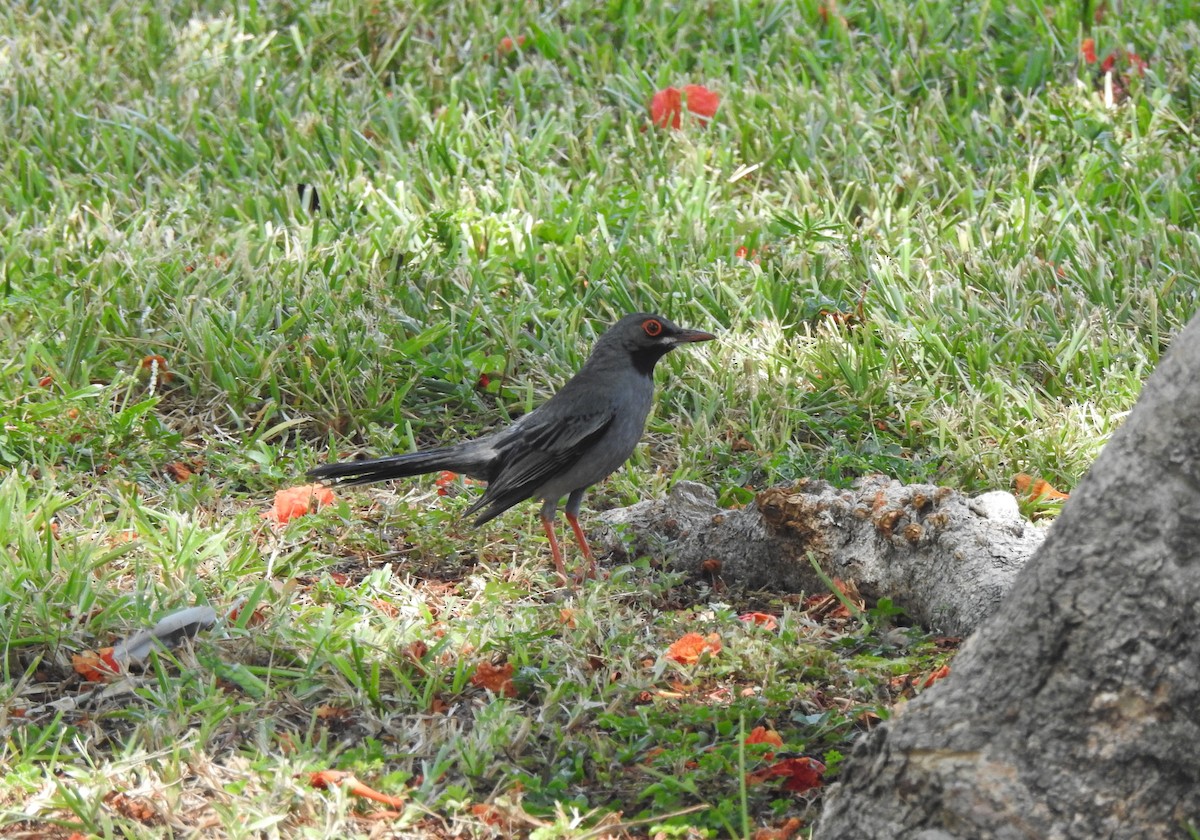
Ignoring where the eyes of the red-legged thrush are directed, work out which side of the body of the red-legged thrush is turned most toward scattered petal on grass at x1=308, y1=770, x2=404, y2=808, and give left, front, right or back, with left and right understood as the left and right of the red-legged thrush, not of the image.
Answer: right

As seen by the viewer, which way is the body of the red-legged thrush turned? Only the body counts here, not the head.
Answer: to the viewer's right

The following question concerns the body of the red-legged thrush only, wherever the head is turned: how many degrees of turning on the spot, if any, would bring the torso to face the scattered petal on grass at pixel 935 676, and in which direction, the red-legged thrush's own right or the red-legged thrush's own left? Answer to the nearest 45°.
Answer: approximately 45° to the red-legged thrush's own right

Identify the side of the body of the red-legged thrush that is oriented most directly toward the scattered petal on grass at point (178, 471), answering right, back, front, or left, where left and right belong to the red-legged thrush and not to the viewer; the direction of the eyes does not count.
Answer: back

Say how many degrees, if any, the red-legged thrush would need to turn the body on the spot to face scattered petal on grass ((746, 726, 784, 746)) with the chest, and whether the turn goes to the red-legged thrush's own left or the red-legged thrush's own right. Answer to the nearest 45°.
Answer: approximately 90° to the red-legged thrush's own right

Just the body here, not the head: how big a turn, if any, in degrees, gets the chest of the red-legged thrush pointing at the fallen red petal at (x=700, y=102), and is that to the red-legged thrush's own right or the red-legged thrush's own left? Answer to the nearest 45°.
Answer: approximately 90° to the red-legged thrush's own left

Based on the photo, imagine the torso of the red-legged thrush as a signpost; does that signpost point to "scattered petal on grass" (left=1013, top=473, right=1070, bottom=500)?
yes

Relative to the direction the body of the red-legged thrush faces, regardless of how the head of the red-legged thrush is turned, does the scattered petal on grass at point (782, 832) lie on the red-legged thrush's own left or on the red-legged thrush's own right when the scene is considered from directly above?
on the red-legged thrush's own right

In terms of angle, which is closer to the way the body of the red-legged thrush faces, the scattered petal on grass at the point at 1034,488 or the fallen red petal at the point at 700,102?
the scattered petal on grass
